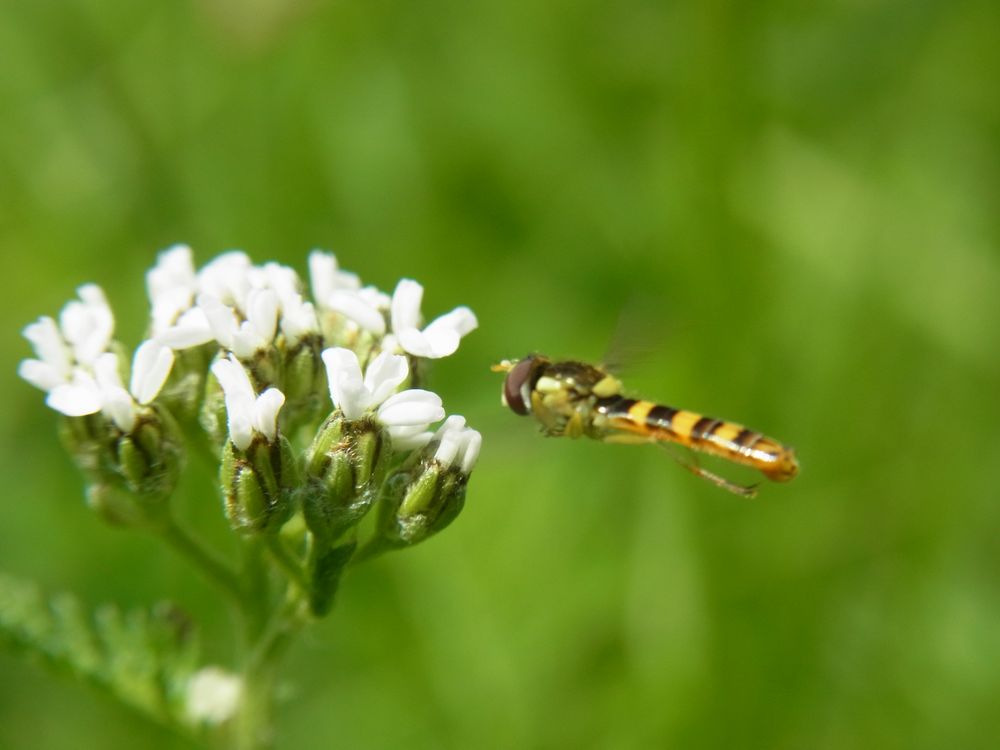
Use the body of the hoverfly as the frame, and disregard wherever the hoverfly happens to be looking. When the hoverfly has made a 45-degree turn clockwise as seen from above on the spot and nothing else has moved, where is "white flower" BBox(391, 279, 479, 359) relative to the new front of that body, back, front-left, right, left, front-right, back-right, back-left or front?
left

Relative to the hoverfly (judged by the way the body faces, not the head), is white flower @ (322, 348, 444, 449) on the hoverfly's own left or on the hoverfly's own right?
on the hoverfly's own left

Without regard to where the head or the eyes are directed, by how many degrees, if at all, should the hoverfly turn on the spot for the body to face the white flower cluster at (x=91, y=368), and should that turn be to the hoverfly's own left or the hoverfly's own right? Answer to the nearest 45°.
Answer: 0° — it already faces it

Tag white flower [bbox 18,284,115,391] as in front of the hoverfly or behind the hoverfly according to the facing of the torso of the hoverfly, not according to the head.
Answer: in front

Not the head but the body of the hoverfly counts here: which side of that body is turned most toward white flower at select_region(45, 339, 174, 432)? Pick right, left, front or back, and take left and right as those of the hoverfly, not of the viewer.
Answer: front

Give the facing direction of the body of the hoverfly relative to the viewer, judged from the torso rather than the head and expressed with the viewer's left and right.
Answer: facing to the left of the viewer

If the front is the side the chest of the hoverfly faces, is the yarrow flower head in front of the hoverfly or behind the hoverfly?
in front
